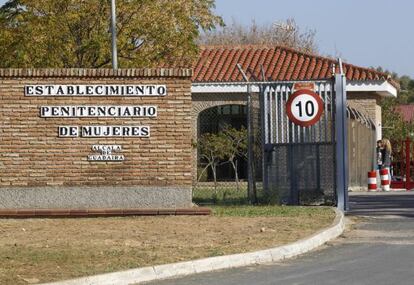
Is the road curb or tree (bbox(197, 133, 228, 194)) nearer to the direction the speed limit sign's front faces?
the road curb

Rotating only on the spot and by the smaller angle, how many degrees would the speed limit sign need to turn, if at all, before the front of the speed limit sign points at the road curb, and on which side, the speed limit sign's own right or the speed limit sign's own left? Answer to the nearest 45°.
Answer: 0° — it already faces it

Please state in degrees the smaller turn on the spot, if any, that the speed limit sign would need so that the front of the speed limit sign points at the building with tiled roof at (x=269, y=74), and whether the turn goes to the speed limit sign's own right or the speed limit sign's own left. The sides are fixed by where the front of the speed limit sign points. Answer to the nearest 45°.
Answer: approximately 180°

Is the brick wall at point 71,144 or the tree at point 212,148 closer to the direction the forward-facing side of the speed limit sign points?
the brick wall

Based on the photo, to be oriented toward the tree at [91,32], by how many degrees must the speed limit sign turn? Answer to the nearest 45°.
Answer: approximately 135° to its right

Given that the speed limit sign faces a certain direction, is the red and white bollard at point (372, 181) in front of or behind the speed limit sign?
behind

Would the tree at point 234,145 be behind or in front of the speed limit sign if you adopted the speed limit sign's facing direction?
behind

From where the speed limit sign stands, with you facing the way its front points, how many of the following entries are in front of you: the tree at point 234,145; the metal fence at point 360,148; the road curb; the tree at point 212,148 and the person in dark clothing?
1

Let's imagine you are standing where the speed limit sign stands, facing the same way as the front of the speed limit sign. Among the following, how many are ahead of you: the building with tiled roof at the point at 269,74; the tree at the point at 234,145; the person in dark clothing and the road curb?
1

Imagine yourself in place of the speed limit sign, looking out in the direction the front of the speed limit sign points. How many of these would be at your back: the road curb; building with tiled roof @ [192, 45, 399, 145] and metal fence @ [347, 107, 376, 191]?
2

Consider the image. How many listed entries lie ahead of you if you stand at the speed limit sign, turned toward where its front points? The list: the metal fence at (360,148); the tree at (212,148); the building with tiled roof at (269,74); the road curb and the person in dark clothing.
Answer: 1

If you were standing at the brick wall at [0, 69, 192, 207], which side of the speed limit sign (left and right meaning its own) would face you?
right

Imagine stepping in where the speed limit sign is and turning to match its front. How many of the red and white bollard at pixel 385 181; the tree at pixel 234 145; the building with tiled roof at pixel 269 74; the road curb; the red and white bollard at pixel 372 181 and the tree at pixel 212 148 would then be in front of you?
1

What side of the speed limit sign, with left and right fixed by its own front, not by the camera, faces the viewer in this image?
front
